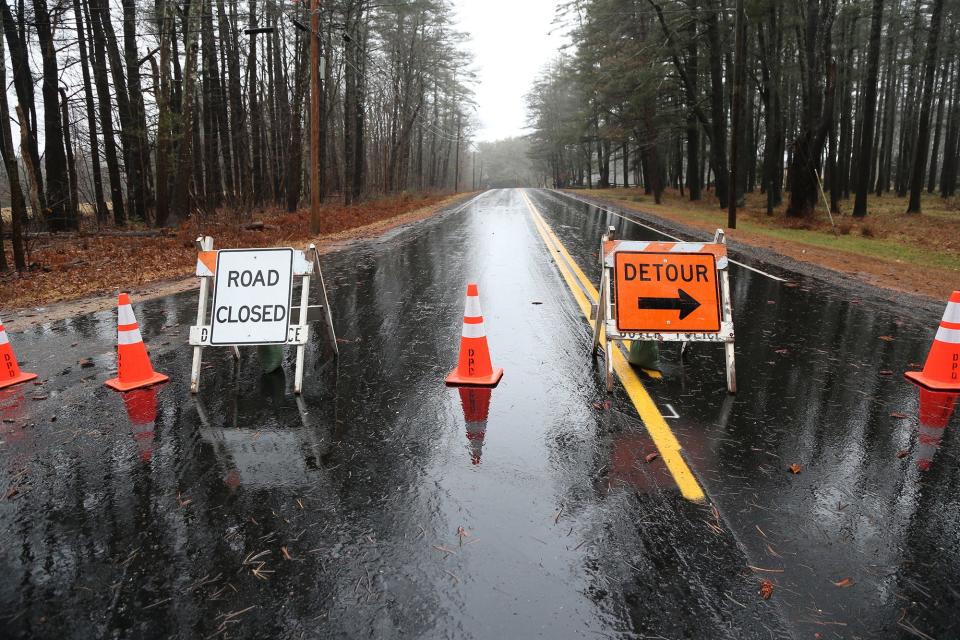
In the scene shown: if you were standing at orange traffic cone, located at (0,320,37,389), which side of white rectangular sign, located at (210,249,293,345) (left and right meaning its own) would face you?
right

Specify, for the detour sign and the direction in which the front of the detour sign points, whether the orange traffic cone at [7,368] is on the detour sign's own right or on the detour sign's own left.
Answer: on the detour sign's own right

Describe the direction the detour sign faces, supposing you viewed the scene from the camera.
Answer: facing the viewer

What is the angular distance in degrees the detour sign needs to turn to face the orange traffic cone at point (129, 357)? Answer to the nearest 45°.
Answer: approximately 90° to its right

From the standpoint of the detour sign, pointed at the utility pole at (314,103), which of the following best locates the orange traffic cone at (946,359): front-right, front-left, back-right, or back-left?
back-right

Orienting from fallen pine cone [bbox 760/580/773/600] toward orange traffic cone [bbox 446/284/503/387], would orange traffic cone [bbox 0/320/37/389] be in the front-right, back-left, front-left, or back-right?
front-left

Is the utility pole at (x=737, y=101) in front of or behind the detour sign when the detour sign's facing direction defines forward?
behind

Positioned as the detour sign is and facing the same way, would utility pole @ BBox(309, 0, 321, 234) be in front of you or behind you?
behind

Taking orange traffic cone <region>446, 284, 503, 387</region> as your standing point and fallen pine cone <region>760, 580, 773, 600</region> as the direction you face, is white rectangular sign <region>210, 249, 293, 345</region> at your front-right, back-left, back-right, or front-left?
back-right

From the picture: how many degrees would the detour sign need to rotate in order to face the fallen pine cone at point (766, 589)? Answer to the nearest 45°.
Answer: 0° — it already faces it

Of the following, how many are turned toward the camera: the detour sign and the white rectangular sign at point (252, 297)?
2

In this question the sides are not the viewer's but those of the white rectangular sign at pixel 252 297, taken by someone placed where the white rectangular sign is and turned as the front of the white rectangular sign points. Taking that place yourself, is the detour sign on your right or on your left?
on your left

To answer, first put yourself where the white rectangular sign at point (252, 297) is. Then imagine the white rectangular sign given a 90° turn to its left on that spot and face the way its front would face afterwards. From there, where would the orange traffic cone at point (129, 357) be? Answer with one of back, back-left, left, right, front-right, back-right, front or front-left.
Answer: back

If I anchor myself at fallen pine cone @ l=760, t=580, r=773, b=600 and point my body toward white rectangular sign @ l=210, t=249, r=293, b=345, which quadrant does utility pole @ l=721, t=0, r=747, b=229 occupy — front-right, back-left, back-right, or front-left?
front-right

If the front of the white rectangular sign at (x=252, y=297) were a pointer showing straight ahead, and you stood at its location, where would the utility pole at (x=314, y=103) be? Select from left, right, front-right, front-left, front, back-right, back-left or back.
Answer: back

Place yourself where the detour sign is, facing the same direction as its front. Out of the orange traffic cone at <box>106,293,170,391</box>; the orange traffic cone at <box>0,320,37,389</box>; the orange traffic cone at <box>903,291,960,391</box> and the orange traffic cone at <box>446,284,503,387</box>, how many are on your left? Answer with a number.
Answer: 1

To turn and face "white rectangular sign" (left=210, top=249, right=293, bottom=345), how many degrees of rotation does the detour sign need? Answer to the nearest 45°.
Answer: approximately 90° to its right

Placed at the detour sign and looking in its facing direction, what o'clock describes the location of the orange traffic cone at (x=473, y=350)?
The orange traffic cone is roughly at 2 o'clock from the detour sign.
